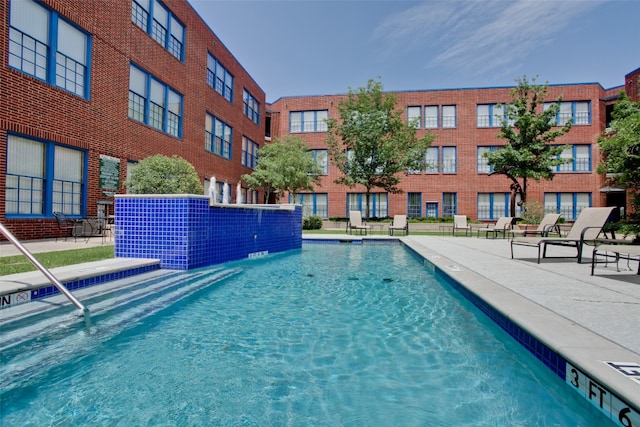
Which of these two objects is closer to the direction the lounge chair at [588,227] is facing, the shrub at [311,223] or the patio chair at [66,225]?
the patio chair

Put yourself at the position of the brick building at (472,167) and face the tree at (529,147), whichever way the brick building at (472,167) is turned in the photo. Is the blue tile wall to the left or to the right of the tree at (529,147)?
right

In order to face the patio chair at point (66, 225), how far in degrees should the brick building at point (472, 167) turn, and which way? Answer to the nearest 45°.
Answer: approximately 45° to its right

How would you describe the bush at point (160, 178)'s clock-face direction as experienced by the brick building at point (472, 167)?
The bush is roughly at 1 o'clock from the brick building.

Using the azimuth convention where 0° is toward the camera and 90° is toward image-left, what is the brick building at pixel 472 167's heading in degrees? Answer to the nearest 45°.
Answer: approximately 0°

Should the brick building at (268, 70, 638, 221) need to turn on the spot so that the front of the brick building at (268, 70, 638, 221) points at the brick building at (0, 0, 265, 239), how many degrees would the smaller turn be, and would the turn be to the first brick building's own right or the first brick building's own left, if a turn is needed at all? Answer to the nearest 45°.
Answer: approximately 45° to the first brick building's own right

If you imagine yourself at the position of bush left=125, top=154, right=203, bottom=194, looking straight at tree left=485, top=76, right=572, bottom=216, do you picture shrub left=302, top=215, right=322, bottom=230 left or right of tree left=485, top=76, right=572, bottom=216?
left

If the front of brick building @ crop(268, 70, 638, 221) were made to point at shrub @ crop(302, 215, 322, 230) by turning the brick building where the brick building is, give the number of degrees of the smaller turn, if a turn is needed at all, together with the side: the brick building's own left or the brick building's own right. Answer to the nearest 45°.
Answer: approximately 45° to the brick building's own right

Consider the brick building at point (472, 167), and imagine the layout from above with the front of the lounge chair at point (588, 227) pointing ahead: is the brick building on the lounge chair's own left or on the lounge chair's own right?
on the lounge chair's own right

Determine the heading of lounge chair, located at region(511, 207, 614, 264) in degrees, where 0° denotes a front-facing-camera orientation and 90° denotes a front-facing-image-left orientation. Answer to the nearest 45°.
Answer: approximately 45°

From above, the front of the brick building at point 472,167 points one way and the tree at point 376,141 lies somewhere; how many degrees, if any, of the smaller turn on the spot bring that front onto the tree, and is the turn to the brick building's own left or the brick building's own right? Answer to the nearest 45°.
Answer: approximately 45° to the brick building's own right
